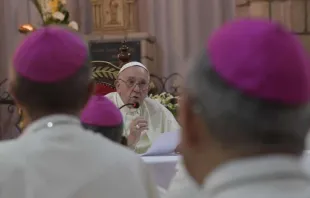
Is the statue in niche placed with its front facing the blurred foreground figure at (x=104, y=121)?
yes

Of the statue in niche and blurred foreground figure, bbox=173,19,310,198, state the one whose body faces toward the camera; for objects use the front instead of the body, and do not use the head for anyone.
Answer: the statue in niche

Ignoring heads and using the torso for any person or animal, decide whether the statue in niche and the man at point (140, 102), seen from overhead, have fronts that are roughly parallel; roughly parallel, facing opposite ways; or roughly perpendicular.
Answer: roughly parallel

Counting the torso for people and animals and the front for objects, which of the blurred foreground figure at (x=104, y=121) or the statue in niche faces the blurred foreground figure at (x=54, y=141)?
the statue in niche

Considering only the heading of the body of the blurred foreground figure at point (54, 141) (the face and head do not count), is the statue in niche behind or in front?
in front

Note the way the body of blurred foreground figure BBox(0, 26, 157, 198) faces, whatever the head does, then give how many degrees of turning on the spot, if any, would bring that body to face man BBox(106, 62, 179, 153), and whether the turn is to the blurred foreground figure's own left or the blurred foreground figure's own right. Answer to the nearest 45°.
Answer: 0° — they already face them

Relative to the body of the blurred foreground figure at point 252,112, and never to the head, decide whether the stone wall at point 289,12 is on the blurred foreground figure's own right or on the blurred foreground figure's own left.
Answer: on the blurred foreground figure's own right

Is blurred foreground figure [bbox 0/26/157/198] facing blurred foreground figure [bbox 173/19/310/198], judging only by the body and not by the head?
no

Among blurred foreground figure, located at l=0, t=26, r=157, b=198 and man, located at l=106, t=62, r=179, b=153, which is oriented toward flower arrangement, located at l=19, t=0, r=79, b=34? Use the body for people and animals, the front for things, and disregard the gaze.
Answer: the blurred foreground figure

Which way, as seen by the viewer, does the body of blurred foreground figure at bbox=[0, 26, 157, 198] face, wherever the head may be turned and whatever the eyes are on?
away from the camera

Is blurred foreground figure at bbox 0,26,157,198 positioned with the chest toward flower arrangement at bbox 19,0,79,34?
yes

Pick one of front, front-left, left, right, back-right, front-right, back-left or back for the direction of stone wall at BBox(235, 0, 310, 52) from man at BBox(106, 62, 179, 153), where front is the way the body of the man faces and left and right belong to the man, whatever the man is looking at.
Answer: back-left

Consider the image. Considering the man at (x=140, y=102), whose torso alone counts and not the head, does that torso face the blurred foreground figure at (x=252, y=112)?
yes

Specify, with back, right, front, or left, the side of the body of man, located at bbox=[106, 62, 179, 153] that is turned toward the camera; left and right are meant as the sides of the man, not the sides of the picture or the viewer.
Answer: front

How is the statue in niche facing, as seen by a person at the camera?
facing the viewer

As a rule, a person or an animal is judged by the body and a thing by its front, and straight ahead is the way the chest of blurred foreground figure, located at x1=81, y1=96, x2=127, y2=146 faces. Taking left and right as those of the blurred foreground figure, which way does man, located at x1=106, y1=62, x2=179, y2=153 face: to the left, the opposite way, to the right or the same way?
the opposite way

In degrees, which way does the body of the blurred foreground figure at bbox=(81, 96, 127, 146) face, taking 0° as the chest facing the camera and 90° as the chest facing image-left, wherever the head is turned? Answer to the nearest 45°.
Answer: approximately 180°

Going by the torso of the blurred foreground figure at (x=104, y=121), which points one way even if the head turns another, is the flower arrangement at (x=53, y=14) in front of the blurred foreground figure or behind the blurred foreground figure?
in front

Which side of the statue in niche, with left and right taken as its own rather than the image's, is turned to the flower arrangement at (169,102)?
front

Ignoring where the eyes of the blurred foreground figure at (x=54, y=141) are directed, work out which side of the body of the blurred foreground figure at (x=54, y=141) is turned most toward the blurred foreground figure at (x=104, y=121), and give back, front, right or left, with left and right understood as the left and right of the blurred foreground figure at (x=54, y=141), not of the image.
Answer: front
